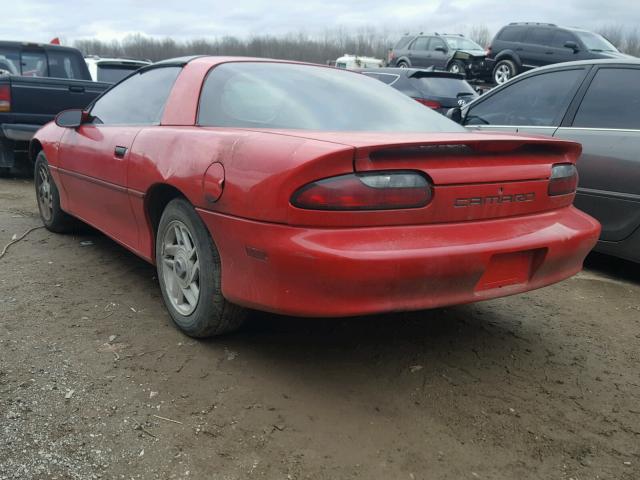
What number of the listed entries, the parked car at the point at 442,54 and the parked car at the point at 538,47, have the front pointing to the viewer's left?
0

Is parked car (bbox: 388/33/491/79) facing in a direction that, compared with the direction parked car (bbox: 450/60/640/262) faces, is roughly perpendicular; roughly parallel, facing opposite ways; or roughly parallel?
roughly parallel, facing opposite ways

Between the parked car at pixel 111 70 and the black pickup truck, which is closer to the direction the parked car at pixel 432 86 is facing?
the parked car

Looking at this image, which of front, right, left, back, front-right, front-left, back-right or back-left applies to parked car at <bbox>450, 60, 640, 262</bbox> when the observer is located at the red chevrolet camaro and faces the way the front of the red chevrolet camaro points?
right

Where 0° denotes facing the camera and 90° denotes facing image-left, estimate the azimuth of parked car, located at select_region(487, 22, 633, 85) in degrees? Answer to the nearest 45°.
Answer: approximately 315°

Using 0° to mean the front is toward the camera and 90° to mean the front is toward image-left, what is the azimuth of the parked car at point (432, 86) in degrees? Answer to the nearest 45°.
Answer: approximately 135°

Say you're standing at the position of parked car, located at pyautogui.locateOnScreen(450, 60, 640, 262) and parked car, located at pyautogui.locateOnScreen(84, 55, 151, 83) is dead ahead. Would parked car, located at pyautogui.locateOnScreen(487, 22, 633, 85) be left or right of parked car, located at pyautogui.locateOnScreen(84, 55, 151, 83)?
right

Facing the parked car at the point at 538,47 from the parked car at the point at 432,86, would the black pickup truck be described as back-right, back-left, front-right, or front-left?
back-left

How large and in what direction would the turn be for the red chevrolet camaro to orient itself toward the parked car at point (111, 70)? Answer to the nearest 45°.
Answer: approximately 45° to its right

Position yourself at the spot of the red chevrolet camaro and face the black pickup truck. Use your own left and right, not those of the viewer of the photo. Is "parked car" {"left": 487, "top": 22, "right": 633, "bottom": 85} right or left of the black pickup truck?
right

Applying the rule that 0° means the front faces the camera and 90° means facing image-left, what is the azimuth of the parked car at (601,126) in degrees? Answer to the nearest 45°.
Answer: approximately 135°

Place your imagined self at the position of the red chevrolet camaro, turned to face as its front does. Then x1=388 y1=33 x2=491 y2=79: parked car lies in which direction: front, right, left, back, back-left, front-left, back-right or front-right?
front-right

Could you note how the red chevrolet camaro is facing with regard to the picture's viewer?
facing away from the viewer and to the left of the viewer

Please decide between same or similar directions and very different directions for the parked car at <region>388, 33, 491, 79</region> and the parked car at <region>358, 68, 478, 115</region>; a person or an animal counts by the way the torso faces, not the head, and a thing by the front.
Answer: very different directions

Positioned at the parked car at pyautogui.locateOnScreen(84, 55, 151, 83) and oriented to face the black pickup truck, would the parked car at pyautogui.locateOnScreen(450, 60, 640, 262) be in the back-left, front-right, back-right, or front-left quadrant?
front-left

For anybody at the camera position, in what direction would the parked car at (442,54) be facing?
facing the viewer and to the right of the viewer

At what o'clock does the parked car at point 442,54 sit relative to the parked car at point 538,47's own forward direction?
the parked car at point 442,54 is roughly at 6 o'clock from the parked car at point 538,47.
